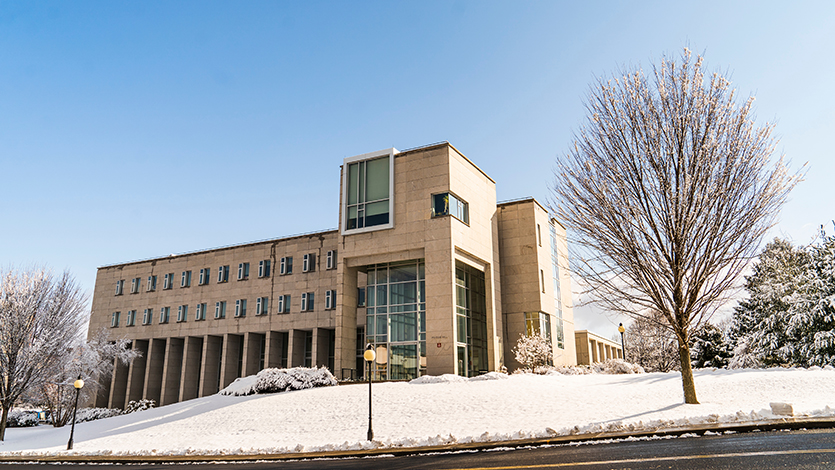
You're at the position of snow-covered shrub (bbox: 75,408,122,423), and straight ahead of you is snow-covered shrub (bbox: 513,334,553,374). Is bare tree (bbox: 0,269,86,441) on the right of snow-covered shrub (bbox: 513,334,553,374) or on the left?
right

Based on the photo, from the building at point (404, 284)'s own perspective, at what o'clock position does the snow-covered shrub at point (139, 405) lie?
The snow-covered shrub is roughly at 3 o'clock from the building.

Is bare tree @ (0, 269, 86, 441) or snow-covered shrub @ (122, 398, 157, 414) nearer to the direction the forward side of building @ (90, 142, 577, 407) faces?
the bare tree

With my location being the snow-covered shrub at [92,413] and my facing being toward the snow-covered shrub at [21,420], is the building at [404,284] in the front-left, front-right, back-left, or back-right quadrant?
back-left

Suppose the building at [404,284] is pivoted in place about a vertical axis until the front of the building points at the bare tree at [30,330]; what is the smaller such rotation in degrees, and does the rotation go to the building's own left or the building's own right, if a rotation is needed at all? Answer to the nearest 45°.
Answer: approximately 45° to the building's own right

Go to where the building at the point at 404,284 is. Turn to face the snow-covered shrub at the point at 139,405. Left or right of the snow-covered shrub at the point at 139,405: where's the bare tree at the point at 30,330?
left

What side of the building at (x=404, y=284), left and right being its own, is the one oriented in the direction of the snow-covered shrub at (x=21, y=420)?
right

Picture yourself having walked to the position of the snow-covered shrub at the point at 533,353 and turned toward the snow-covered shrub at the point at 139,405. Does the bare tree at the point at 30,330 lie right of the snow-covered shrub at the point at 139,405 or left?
left

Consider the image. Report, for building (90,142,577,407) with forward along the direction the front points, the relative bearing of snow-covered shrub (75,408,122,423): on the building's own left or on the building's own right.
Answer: on the building's own right
